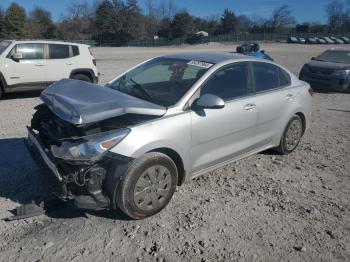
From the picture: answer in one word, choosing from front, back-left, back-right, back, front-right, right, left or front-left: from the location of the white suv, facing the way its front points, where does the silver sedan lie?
left

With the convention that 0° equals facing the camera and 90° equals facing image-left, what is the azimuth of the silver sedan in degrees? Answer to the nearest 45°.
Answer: approximately 45°

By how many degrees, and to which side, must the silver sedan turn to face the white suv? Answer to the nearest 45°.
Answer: approximately 90° to its right

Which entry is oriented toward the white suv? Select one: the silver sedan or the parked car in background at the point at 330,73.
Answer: the parked car in background

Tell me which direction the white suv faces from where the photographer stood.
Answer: facing to the left of the viewer

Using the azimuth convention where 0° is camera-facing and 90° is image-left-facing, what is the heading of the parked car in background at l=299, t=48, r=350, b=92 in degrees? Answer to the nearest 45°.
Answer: approximately 45°

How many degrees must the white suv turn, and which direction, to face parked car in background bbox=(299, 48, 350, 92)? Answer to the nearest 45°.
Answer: approximately 180°
